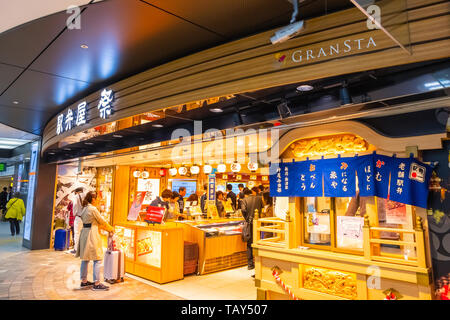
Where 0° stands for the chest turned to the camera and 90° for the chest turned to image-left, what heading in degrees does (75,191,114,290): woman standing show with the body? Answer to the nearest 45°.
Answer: approximately 270°

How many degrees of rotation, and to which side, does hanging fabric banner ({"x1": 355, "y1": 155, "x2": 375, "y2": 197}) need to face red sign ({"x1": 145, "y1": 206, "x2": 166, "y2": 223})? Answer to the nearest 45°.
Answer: approximately 90° to its right

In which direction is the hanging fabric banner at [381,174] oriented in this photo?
toward the camera

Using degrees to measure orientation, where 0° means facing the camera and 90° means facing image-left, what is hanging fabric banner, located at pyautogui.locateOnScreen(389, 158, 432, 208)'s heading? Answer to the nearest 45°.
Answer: approximately 315°

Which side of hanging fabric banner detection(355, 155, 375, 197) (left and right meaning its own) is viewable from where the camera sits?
front

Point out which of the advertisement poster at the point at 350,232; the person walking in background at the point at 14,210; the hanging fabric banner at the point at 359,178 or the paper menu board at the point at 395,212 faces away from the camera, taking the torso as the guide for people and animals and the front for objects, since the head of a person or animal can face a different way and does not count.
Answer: the person walking in background

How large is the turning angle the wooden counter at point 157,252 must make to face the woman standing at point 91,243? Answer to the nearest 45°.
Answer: approximately 45° to its right

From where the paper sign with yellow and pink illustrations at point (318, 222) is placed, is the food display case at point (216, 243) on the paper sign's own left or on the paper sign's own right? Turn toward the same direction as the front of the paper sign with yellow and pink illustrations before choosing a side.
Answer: on the paper sign's own right

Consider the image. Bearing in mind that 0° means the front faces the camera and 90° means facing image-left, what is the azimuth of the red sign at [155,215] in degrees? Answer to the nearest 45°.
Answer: approximately 0°

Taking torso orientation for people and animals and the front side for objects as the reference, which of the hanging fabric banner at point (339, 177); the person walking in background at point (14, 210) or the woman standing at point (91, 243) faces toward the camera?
the hanging fabric banner

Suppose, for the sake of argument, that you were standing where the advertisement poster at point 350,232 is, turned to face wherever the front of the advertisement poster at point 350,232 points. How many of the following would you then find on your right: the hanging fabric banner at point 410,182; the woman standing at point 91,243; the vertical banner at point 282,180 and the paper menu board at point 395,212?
2

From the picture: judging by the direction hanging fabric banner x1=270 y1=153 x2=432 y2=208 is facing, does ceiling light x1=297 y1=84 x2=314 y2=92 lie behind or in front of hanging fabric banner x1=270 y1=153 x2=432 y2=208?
in front
